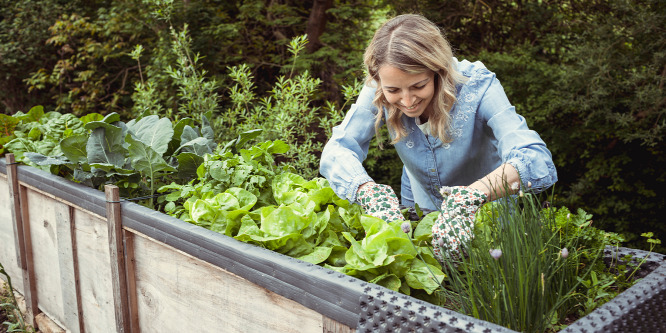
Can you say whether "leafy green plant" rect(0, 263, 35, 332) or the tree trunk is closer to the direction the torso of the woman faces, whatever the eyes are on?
the leafy green plant

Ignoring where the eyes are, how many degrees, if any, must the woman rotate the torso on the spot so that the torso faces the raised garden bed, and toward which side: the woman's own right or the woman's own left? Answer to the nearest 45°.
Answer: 0° — they already face it

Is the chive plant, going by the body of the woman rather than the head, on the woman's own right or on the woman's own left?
on the woman's own left

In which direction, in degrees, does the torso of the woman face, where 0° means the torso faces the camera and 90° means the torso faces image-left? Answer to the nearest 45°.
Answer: approximately 45°

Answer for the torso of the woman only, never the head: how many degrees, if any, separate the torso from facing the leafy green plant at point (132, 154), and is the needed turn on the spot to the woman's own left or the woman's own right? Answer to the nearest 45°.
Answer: approximately 45° to the woman's own right
